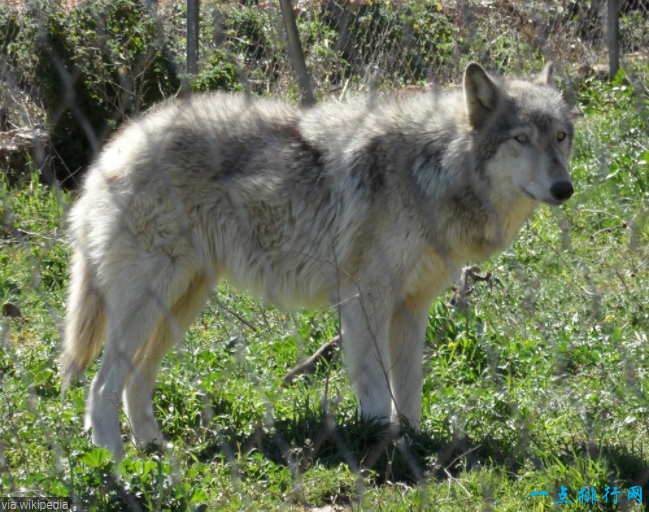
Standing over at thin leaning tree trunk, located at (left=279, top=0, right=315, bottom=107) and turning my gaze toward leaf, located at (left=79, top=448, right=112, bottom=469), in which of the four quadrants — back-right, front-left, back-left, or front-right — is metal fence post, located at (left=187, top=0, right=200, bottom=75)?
back-right

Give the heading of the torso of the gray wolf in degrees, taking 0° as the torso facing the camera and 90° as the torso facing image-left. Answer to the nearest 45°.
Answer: approximately 270°

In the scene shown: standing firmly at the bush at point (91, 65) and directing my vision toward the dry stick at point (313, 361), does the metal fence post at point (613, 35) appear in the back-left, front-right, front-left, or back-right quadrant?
front-left

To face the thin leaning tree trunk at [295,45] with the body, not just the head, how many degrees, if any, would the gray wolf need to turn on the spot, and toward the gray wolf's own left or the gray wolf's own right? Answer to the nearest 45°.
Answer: approximately 90° to the gray wolf's own left

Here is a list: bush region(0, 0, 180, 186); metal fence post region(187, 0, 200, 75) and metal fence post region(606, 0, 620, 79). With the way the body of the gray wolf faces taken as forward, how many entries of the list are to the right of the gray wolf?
0

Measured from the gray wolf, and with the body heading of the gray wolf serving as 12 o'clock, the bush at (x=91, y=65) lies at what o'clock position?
The bush is roughly at 8 o'clock from the gray wolf.

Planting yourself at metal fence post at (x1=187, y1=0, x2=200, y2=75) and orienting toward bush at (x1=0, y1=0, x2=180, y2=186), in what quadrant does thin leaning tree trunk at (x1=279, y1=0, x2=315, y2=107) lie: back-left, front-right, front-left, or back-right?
back-left

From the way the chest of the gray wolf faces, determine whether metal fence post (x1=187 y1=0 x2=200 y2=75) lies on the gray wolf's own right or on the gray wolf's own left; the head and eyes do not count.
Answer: on the gray wolf's own left
